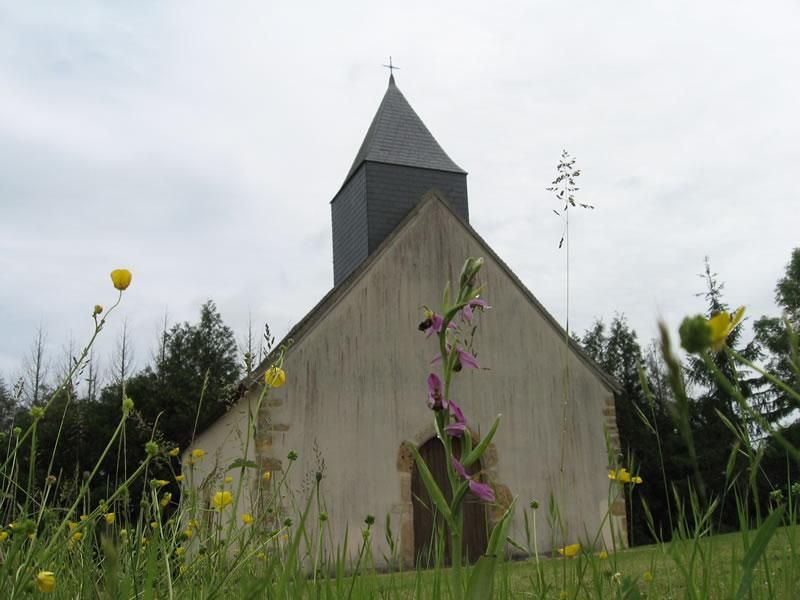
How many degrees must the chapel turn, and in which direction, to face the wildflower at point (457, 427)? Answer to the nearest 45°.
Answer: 0° — it already faces it

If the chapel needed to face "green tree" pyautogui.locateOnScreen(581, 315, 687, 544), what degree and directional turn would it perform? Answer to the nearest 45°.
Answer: approximately 135° to its left

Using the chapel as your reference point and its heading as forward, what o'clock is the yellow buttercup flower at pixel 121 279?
The yellow buttercup flower is roughly at 12 o'clock from the chapel.

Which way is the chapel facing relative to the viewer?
toward the camera

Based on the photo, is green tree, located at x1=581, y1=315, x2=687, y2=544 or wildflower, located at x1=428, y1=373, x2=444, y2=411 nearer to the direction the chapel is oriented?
the wildflower

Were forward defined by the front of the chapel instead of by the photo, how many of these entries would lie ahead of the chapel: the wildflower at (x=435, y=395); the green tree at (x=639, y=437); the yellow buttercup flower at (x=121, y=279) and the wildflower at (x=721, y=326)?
3

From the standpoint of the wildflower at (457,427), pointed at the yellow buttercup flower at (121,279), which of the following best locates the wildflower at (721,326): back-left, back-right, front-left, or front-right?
back-left

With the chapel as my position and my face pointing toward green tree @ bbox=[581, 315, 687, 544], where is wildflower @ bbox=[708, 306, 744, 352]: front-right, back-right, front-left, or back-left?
back-right

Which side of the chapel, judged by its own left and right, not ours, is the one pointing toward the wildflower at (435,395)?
front

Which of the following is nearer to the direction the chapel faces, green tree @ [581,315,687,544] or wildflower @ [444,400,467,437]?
the wildflower

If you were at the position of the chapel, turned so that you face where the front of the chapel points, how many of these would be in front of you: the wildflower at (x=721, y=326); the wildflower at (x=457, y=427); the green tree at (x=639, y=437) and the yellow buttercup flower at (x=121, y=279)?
3

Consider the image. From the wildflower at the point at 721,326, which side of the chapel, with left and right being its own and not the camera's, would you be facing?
front

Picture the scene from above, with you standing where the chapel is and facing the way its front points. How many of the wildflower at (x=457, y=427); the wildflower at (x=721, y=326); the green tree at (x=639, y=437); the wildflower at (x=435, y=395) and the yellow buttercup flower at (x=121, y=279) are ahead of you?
4
